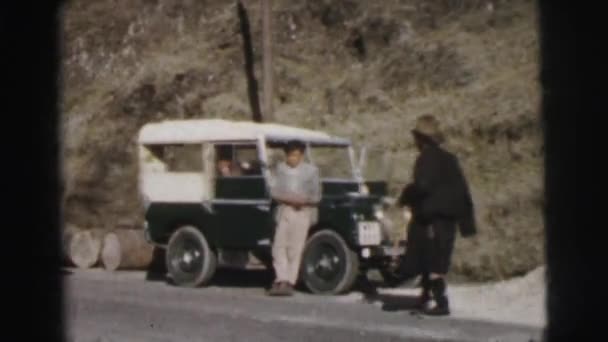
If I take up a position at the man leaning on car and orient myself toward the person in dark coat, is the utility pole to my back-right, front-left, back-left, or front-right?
back-left

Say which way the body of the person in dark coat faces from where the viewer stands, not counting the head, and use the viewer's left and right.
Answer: facing away from the viewer and to the left of the viewer

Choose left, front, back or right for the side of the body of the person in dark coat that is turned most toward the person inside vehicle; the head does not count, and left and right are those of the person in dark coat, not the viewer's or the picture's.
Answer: front

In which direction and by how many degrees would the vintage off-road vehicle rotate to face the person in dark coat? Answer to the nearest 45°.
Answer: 0° — it already faces them

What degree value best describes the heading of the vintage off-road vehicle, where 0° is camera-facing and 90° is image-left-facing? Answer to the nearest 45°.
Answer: approximately 315°

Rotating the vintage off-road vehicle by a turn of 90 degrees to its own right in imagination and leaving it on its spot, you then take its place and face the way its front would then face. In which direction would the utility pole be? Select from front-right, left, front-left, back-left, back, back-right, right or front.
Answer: back-right

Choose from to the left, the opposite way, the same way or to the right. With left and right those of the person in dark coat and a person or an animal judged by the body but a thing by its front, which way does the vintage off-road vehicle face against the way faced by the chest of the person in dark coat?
the opposite way

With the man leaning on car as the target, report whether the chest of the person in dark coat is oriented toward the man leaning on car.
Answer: yes
